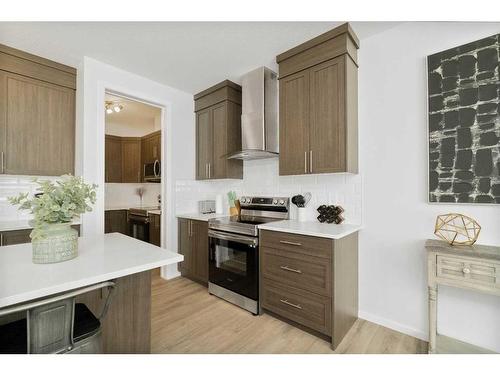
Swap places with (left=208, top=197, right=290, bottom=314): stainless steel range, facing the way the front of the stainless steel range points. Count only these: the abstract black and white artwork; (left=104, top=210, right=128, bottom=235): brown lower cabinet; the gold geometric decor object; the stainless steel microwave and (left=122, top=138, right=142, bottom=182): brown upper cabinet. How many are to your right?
3

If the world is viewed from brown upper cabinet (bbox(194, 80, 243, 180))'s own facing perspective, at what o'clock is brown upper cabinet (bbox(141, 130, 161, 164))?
brown upper cabinet (bbox(141, 130, 161, 164)) is roughly at 3 o'clock from brown upper cabinet (bbox(194, 80, 243, 180)).

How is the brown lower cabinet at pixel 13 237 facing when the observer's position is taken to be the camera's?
facing the viewer and to the right of the viewer

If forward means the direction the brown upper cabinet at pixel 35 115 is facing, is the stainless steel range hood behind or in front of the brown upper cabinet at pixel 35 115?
in front

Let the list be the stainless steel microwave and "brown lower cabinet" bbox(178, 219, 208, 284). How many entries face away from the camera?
0

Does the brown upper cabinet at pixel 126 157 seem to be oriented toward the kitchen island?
yes

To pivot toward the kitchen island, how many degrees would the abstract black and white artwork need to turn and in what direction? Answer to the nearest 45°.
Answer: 0° — it already faces it

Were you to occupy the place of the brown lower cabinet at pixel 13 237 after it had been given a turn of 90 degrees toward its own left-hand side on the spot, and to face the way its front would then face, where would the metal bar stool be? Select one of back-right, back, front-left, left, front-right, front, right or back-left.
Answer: back-right

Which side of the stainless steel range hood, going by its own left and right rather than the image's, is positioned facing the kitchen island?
front

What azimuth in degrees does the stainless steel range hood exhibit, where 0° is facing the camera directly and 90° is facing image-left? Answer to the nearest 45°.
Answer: approximately 45°

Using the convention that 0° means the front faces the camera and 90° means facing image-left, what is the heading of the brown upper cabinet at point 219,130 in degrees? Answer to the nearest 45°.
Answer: approximately 45°

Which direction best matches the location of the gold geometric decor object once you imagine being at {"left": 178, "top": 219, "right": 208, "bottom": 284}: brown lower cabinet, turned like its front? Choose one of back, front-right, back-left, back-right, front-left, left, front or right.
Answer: left

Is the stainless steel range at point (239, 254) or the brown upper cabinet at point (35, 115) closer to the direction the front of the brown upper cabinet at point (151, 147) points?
the brown upper cabinet
